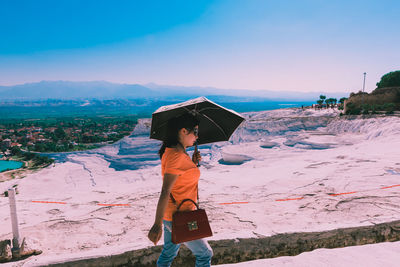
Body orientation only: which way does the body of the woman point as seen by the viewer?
to the viewer's right

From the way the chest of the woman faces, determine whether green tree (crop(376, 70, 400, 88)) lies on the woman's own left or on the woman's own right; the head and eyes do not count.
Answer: on the woman's own left

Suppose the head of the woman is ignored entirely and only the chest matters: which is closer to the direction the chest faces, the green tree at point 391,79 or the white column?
the green tree

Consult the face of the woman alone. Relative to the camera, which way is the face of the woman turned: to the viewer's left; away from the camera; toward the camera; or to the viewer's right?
to the viewer's right

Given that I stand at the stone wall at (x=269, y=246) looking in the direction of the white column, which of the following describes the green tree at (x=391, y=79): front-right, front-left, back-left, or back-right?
back-right

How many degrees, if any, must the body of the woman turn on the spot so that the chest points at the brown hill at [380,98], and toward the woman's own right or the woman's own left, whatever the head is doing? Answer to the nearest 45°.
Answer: approximately 45° to the woman's own left
